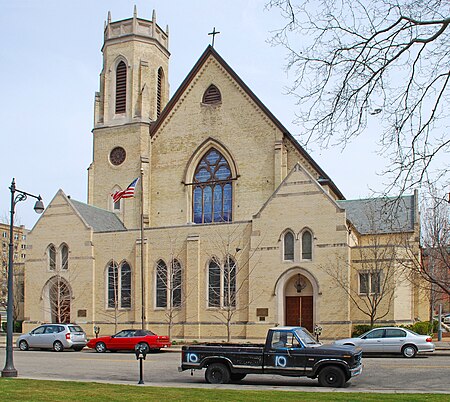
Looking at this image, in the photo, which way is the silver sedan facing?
to the viewer's left

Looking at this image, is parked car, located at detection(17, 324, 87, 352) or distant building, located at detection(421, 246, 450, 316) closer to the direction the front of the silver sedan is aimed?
the parked car

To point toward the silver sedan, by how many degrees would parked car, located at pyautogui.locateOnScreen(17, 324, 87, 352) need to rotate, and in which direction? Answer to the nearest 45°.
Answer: approximately 180°

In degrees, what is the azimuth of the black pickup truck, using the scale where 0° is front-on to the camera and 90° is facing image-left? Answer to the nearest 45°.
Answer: approximately 270°

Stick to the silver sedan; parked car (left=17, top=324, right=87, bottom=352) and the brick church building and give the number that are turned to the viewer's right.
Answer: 0

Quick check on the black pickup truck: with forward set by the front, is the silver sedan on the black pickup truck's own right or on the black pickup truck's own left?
on the black pickup truck's own left

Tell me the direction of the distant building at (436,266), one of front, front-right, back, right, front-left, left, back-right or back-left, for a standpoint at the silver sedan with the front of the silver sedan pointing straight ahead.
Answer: right

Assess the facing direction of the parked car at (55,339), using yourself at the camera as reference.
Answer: facing away from the viewer and to the left of the viewer

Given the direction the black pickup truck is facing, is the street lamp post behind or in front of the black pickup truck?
behind

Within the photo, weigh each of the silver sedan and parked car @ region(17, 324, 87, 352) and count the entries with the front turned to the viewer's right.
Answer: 0

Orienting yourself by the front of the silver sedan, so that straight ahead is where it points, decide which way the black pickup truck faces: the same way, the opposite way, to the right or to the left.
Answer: the opposite way

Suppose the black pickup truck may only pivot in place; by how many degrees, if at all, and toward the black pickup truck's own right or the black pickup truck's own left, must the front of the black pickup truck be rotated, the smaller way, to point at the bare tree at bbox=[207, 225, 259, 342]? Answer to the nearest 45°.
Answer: approximately 90° to the black pickup truck's own left

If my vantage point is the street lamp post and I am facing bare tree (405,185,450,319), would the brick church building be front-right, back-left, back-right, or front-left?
front-left

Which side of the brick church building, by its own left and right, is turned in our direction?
front

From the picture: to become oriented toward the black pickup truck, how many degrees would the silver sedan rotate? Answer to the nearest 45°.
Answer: approximately 90° to its left

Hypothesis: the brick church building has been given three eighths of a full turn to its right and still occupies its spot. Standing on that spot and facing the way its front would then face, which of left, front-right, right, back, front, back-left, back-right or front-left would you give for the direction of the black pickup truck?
back-left
